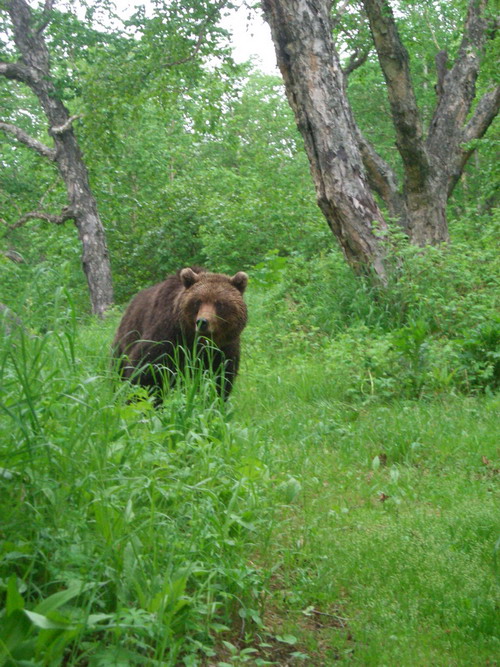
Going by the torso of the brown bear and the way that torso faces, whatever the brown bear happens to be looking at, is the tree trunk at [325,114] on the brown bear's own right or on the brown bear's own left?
on the brown bear's own left

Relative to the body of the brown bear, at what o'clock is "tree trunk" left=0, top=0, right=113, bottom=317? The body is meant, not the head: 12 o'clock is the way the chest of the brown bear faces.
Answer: The tree trunk is roughly at 7 o'clock from the brown bear.

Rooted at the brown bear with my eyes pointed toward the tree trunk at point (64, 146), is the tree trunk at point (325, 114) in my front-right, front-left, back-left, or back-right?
front-right

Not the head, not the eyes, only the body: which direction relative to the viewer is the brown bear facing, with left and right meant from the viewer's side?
facing the viewer and to the right of the viewer

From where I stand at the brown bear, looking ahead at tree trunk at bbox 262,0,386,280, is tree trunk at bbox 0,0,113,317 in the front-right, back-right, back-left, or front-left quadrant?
front-left
